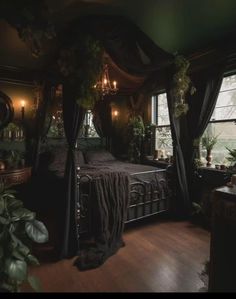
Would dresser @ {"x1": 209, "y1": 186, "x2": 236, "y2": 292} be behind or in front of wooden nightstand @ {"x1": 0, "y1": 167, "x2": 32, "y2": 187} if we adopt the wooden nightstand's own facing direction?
in front

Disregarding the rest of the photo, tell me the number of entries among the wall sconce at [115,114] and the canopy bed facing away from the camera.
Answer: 0

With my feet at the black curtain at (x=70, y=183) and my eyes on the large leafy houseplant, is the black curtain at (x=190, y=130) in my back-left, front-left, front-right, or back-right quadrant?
back-left

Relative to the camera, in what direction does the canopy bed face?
facing the viewer and to the right of the viewer

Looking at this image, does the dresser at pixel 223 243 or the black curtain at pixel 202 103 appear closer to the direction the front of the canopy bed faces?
the dresser

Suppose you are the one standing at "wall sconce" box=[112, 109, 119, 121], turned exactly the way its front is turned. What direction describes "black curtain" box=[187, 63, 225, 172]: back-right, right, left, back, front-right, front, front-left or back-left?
front-left

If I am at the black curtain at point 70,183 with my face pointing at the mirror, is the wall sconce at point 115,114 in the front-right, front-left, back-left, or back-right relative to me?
front-right

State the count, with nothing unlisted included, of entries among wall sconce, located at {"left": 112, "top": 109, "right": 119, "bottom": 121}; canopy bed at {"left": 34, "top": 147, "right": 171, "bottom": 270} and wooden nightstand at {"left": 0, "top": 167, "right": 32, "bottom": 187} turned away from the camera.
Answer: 0

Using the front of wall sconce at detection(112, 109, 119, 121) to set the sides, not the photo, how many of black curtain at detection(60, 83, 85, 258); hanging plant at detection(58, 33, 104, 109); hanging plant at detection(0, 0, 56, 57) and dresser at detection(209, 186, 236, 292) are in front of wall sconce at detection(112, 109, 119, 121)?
4

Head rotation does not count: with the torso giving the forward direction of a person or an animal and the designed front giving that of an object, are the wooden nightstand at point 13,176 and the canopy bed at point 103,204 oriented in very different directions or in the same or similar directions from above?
same or similar directions

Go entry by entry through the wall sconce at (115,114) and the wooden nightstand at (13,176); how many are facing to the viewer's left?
0

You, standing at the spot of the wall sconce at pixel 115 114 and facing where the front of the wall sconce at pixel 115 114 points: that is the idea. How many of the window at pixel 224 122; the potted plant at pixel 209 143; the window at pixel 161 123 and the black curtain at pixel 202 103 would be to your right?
0

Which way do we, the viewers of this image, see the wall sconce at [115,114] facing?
facing the viewer

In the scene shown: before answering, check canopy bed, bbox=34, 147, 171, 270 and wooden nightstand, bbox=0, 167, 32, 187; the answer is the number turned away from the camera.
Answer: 0

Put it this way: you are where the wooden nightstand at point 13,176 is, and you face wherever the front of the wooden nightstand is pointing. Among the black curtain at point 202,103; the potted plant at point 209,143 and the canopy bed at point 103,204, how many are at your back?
0

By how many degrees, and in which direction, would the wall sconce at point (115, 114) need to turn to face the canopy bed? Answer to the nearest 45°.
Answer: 0° — it already faces it

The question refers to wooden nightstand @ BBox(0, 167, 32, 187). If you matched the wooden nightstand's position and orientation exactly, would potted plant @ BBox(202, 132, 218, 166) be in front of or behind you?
in front
